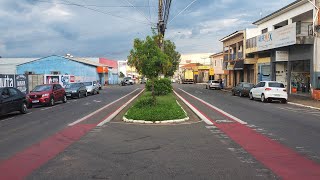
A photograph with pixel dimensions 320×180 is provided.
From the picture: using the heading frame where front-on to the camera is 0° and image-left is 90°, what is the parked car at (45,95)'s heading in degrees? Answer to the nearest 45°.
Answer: approximately 45°

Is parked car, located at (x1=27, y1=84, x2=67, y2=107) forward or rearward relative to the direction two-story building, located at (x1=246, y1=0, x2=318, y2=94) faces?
forward

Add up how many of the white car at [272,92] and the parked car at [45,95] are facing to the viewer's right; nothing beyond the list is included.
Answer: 0

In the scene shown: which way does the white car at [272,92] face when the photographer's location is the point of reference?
facing away from the viewer and to the left of the viewer

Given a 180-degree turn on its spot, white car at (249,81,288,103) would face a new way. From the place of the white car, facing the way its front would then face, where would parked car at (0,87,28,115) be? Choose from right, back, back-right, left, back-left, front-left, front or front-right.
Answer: right

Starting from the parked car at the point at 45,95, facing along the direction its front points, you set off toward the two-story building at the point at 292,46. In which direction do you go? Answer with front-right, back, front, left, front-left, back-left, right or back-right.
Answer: back-left

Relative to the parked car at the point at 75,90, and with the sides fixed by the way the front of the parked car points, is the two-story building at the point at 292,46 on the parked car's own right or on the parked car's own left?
on the parked car's own left

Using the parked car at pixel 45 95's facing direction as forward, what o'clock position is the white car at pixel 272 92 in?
The white car is roughly at 8 o'clock from the parked car.

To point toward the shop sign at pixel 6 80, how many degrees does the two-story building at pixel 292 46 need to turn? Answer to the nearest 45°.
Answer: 0° — it already faces it

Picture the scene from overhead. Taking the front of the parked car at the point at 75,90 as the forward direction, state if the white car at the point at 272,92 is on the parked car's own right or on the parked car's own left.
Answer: on the parked car's own left

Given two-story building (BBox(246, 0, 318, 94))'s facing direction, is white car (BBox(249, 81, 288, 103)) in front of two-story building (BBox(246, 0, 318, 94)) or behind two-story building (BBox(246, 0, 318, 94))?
in front
